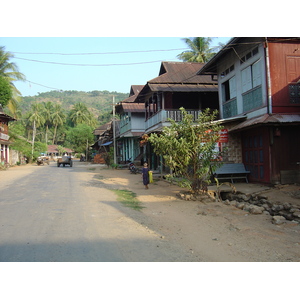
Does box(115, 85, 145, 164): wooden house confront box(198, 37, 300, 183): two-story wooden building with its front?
no

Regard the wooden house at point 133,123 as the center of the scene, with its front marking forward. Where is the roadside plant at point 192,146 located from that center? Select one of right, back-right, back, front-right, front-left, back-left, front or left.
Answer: front-left

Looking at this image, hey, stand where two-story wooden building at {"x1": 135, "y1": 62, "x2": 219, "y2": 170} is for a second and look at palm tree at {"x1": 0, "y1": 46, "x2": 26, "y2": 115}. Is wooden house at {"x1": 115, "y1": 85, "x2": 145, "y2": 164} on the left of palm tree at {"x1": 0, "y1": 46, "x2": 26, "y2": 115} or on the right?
right

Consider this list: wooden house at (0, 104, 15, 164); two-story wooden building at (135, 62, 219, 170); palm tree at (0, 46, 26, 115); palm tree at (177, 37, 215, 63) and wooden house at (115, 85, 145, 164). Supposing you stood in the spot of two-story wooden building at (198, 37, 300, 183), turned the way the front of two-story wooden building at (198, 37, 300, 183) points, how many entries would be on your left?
0

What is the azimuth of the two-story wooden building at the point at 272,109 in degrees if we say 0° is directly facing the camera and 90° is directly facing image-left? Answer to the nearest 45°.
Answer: approximately 45°

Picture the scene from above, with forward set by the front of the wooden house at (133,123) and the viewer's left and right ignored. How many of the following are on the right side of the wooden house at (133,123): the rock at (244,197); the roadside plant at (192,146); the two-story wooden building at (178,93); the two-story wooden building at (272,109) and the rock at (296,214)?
0

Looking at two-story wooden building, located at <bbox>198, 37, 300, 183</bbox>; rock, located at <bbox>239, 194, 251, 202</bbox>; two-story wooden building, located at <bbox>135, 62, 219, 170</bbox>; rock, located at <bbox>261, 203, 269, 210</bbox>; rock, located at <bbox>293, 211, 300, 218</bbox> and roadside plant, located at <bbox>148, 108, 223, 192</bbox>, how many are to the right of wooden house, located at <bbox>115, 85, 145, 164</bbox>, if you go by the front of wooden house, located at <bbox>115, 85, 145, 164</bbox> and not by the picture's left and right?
0

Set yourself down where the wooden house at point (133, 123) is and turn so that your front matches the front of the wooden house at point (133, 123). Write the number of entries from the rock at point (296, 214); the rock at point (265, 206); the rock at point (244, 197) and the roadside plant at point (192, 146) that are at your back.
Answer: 0

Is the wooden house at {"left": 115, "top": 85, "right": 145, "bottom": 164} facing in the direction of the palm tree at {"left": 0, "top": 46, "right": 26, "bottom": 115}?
yes

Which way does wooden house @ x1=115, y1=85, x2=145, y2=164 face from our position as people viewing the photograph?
facing the viewer and to the left of the viewer

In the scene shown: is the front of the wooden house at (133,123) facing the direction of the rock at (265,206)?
no

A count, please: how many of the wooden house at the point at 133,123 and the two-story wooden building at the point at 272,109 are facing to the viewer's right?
0

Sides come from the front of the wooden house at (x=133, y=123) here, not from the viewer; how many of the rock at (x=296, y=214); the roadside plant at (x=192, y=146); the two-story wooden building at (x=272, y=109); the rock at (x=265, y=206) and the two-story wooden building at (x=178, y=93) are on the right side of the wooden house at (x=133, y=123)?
0

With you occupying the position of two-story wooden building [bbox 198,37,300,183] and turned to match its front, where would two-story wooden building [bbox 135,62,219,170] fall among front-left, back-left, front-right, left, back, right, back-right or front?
right
